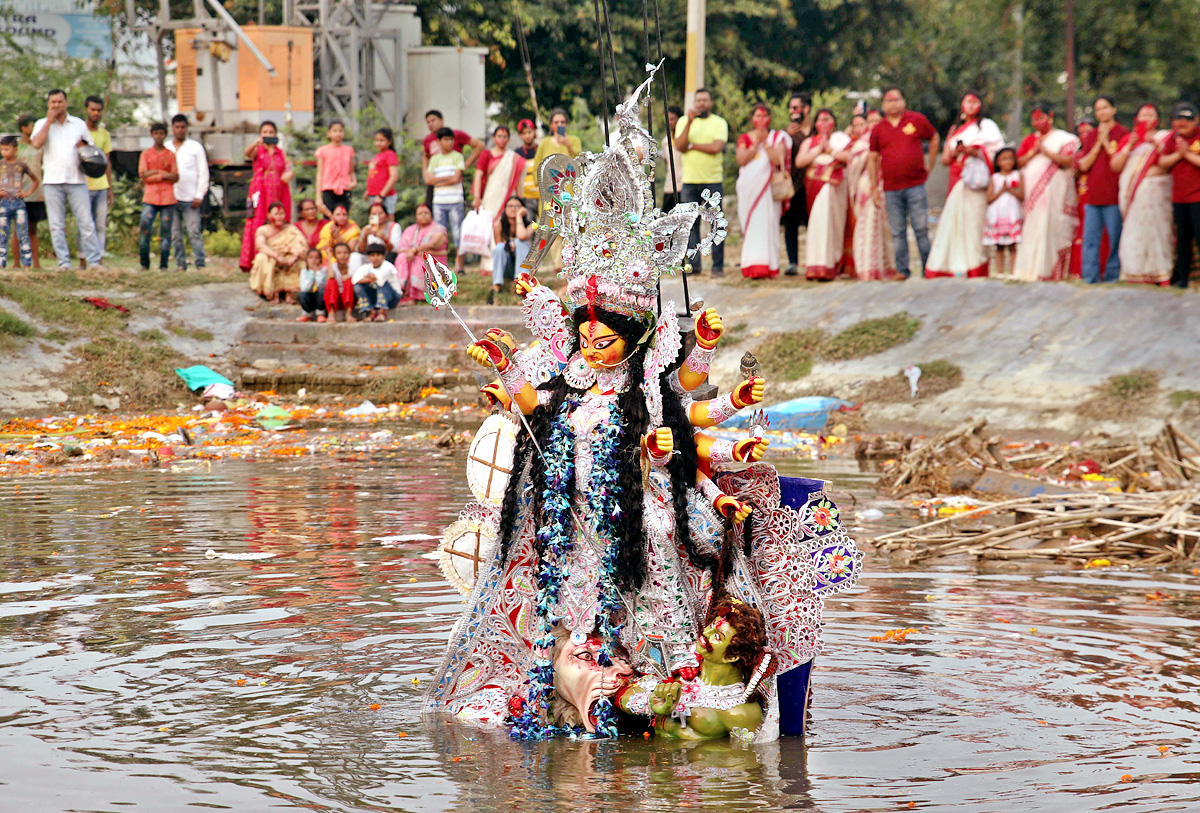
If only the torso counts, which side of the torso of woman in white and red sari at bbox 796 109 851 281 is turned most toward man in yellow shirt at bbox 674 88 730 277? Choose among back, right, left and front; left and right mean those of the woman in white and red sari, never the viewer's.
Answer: right

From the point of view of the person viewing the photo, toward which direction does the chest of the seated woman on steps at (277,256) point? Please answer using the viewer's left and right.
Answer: facing the viewer

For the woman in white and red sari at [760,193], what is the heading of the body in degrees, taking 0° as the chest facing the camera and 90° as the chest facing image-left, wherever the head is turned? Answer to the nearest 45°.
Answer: approximately 0°

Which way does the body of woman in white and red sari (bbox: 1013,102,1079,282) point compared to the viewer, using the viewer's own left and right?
facing the viewer and to the left of the viewer

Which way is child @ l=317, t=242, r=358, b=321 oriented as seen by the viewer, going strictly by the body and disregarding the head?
toward the camera

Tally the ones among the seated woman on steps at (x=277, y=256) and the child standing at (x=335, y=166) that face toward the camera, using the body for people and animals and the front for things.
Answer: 2

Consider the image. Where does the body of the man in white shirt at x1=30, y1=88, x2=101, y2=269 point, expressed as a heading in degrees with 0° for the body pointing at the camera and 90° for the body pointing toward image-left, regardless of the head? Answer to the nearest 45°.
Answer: approximately 0°

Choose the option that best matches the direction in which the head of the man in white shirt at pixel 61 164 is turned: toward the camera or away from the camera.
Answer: toward the camera

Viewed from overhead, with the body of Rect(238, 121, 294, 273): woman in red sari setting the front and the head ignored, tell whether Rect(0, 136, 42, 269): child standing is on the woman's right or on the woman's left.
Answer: on the woman's right

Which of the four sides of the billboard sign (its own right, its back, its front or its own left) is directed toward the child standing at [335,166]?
front

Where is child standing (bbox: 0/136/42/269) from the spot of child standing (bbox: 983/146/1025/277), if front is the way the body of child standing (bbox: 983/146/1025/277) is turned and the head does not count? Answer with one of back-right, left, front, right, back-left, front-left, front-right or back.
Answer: right

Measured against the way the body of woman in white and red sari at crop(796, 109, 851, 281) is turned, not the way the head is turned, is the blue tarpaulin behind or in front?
in front
